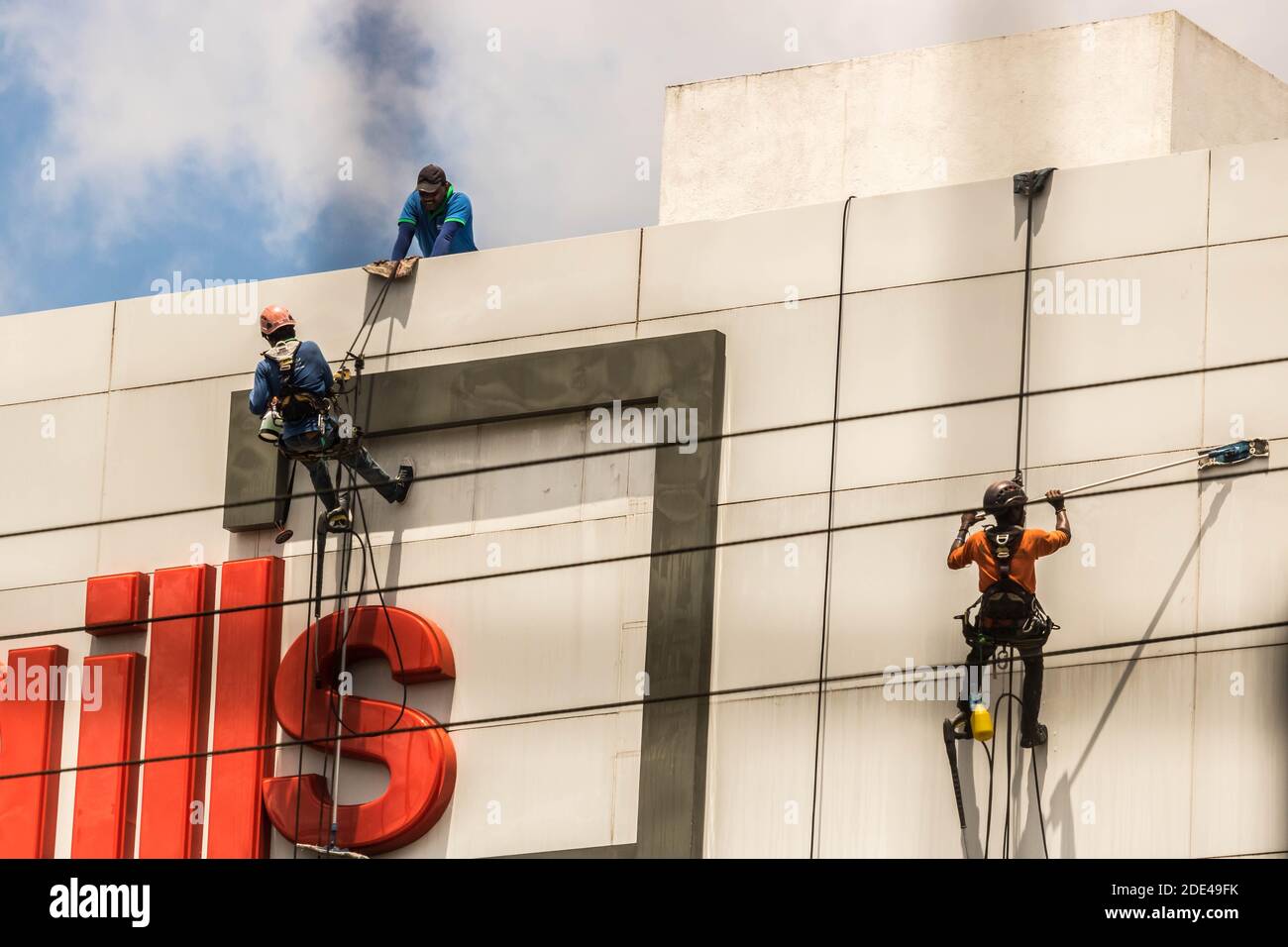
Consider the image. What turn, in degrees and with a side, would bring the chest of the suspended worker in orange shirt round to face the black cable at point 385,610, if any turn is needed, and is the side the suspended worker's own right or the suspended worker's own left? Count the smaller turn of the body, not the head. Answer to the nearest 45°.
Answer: approximately 45° to the suspended worker's own left

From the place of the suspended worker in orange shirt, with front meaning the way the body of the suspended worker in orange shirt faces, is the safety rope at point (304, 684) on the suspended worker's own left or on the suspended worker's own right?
on the suspended worker's own left

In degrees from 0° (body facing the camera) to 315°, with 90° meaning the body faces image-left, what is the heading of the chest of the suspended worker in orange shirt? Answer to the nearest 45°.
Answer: approximately 180°
